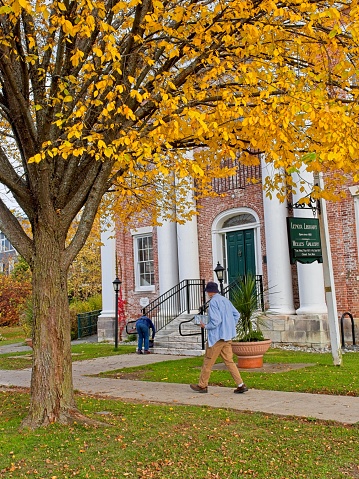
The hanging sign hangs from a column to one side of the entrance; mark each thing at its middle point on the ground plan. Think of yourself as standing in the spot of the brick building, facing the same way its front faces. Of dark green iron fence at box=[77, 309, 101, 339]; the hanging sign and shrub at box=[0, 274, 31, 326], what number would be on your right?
2

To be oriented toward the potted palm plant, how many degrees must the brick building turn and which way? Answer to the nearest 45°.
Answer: approximately 45° to its left

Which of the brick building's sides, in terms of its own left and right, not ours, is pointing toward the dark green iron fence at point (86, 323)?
right

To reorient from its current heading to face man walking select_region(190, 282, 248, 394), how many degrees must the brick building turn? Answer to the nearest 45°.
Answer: approximately 45° to its left

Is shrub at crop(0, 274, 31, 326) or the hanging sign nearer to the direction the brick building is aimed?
the hanging sign

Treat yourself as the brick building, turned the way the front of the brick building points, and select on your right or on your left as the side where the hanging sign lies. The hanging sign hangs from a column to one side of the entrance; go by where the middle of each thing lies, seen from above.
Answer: on your left

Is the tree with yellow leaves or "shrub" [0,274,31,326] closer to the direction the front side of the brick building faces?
the tree with yellow leaves

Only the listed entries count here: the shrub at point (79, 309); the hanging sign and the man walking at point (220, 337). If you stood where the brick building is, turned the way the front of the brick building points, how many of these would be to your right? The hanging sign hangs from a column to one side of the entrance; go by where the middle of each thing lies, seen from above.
1

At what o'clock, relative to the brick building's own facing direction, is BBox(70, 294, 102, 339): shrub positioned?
The shrub is roughly at 3 o'clock from the brick building.

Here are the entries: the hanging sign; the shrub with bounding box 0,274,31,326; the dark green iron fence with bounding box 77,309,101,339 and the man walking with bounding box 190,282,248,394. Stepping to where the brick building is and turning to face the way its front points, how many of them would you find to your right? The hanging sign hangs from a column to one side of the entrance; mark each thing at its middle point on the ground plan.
2

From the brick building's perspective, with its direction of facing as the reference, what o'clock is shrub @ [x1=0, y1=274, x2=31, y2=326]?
The shrub is roughly at 3 o'clock from the brick building.

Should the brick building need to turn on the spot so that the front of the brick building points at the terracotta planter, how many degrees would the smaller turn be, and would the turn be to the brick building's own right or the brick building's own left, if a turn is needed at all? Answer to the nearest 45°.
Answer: approximately 45° to the brick building's own left

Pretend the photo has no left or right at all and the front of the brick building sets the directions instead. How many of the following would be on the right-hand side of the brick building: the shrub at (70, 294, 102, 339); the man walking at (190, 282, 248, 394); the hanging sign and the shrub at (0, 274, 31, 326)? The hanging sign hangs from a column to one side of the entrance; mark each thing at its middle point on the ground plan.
2

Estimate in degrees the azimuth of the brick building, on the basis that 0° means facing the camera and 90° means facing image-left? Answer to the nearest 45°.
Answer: approximately 45°
